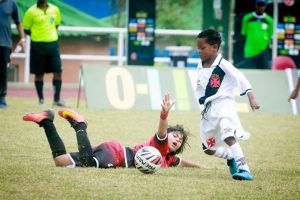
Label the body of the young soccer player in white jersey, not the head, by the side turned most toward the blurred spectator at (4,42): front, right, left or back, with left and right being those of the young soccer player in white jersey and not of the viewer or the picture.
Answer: right

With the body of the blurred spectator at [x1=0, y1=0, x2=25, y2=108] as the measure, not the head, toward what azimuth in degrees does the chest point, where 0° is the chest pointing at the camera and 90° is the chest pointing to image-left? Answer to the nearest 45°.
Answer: approximately 0°

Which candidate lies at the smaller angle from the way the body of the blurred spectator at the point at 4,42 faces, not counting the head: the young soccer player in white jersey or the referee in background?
the young soccer player in white jersey

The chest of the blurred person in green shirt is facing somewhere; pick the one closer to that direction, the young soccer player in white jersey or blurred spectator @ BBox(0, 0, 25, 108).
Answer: the young soccer player in white jersey

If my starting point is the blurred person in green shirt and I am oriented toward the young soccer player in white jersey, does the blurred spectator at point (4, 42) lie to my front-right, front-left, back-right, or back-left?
front-right

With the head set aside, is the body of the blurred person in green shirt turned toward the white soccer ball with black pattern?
yes

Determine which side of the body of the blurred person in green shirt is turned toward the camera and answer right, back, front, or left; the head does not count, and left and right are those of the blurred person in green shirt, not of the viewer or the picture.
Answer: front

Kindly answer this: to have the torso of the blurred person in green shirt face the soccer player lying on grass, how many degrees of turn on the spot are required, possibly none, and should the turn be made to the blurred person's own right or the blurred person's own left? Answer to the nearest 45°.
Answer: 0° — they already face them

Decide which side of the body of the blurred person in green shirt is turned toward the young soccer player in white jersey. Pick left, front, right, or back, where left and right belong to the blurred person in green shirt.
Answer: front

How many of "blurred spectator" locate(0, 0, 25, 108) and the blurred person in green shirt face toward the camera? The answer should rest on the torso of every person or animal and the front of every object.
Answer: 2

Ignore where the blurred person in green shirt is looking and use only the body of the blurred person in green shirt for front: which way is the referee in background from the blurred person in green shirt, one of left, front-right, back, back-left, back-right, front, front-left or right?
front-right
